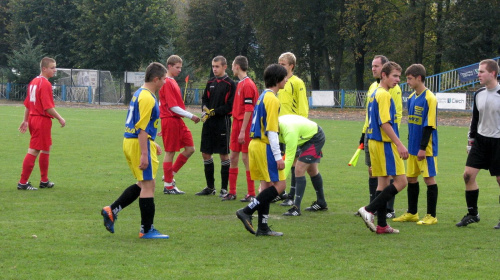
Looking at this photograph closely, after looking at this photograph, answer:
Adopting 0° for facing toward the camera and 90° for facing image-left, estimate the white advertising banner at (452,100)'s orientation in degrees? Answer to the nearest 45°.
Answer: approximately 0°

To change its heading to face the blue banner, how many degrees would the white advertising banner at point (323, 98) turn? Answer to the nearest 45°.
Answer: approximately 45° to its left

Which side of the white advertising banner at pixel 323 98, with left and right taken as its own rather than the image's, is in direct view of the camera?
front

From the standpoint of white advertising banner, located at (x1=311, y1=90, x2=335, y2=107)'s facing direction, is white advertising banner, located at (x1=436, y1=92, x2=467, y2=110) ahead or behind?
ahead

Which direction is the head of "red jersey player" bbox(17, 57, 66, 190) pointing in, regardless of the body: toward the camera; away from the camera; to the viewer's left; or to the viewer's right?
to the viewer's right

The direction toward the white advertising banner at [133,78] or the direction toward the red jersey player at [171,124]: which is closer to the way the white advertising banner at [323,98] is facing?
the red jersey player

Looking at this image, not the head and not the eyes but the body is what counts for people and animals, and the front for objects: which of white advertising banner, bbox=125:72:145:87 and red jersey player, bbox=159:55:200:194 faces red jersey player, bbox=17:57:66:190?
the white advertising banner

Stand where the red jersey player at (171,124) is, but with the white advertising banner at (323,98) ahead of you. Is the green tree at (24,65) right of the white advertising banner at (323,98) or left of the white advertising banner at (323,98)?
left

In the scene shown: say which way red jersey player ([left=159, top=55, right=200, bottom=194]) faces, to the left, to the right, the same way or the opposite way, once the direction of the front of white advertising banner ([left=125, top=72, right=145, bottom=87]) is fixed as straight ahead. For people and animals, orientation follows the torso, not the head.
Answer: to the left

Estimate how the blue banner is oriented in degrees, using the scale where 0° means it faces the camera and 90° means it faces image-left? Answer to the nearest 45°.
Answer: approximately 0°

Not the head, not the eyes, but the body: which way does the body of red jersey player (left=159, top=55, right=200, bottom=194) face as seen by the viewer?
to the viewer's right

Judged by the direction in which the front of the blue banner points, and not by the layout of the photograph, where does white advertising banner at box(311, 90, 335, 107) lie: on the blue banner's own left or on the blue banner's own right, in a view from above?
on the blue banner's own right

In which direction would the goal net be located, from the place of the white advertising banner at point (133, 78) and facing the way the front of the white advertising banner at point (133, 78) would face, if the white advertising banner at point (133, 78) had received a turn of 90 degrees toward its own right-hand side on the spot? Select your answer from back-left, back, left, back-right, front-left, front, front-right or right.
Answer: front
